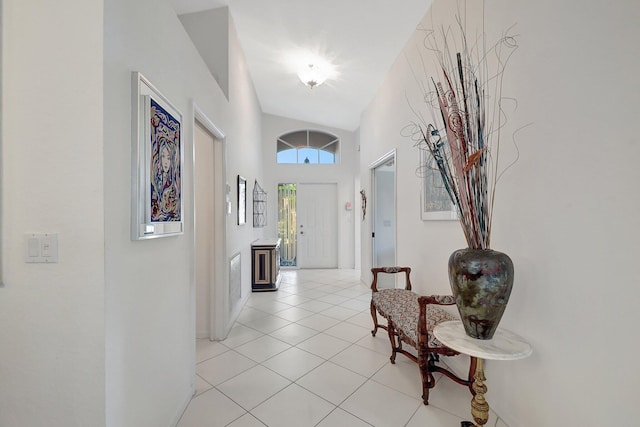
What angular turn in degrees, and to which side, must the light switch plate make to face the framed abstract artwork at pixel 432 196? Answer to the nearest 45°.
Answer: approximately 90° to its left

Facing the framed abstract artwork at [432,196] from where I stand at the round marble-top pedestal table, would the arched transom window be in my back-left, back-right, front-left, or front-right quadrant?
front-left

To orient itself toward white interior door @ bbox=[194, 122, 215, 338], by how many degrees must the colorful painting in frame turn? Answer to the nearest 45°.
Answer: approximately 135° to its left

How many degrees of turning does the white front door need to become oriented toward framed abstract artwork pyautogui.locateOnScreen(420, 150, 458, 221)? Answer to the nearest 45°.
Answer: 0° — it already faces it

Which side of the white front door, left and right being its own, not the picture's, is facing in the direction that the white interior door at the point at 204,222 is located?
front

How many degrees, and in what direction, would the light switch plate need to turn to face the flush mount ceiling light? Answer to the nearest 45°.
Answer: approximately 135° to its left

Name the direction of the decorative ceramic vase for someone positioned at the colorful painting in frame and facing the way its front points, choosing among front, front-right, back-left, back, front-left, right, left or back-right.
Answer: front

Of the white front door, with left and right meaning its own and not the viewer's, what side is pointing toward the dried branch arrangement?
front

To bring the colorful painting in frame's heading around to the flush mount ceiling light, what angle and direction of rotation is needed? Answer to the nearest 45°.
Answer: approximately 90° to its left

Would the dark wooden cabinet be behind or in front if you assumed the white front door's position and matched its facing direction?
in front

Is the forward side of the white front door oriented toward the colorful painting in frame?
yes

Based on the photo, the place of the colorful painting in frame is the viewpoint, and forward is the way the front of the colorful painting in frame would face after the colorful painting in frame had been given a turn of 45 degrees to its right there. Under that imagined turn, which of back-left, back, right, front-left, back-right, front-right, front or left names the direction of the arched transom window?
back-left

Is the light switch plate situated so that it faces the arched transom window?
no

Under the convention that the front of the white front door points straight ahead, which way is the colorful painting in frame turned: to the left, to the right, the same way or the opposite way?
to the left

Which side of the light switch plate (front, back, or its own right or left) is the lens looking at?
front

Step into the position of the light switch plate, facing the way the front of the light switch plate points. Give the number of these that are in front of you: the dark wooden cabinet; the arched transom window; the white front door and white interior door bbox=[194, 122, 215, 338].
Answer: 0

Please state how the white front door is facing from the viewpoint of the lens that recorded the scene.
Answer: facing the viewer

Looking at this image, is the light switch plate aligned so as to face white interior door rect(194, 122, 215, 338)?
no
